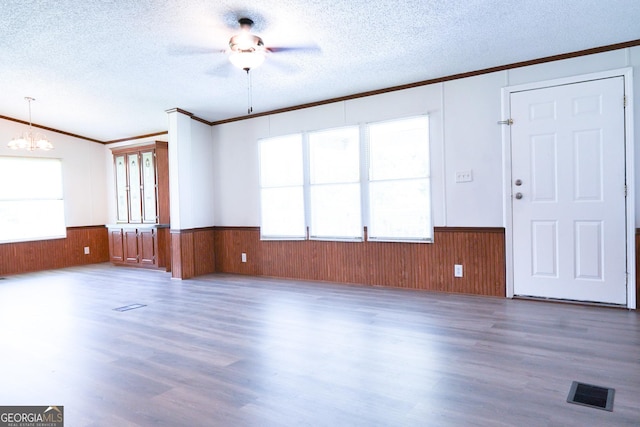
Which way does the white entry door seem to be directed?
toward the camera

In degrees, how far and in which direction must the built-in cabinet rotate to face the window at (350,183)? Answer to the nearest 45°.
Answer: approximately 90° to its left

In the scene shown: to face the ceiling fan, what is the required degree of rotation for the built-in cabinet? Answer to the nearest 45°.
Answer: approximately 45° to its left

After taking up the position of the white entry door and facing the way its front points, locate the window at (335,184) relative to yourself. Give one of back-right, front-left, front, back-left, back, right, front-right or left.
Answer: right

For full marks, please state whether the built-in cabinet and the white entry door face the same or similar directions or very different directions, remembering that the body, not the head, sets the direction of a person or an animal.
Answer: same or similar directions

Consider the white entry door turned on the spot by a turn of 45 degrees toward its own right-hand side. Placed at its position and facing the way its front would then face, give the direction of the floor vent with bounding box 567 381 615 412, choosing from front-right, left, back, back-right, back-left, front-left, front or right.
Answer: front-left

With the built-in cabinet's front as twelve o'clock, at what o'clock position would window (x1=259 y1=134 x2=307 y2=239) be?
The window is roughly at 9 o'clock from the built-in cabinet.

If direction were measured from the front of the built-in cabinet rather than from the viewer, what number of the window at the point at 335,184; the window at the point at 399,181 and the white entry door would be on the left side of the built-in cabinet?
3

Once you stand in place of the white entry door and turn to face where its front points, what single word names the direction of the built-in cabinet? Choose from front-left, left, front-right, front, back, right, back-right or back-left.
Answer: right

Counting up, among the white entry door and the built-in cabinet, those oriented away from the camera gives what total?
0

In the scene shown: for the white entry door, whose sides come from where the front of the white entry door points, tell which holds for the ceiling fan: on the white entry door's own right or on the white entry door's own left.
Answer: on the white entry door's own right

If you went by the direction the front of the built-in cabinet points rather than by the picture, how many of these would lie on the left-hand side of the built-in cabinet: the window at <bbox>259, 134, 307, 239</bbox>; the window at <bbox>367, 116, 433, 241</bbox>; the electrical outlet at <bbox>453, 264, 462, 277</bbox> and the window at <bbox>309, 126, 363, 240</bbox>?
4

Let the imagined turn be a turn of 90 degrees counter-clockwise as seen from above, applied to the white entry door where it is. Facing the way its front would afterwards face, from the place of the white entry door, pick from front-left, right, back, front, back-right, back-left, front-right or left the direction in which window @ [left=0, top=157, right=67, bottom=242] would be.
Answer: back

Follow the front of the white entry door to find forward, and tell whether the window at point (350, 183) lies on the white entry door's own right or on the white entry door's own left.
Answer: on the white entry door's own right

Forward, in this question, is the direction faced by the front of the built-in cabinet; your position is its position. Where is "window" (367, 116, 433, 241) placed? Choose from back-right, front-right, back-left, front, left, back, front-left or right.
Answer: left

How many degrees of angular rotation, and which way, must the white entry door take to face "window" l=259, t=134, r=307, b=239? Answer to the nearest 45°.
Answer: approximately 90° to its right
